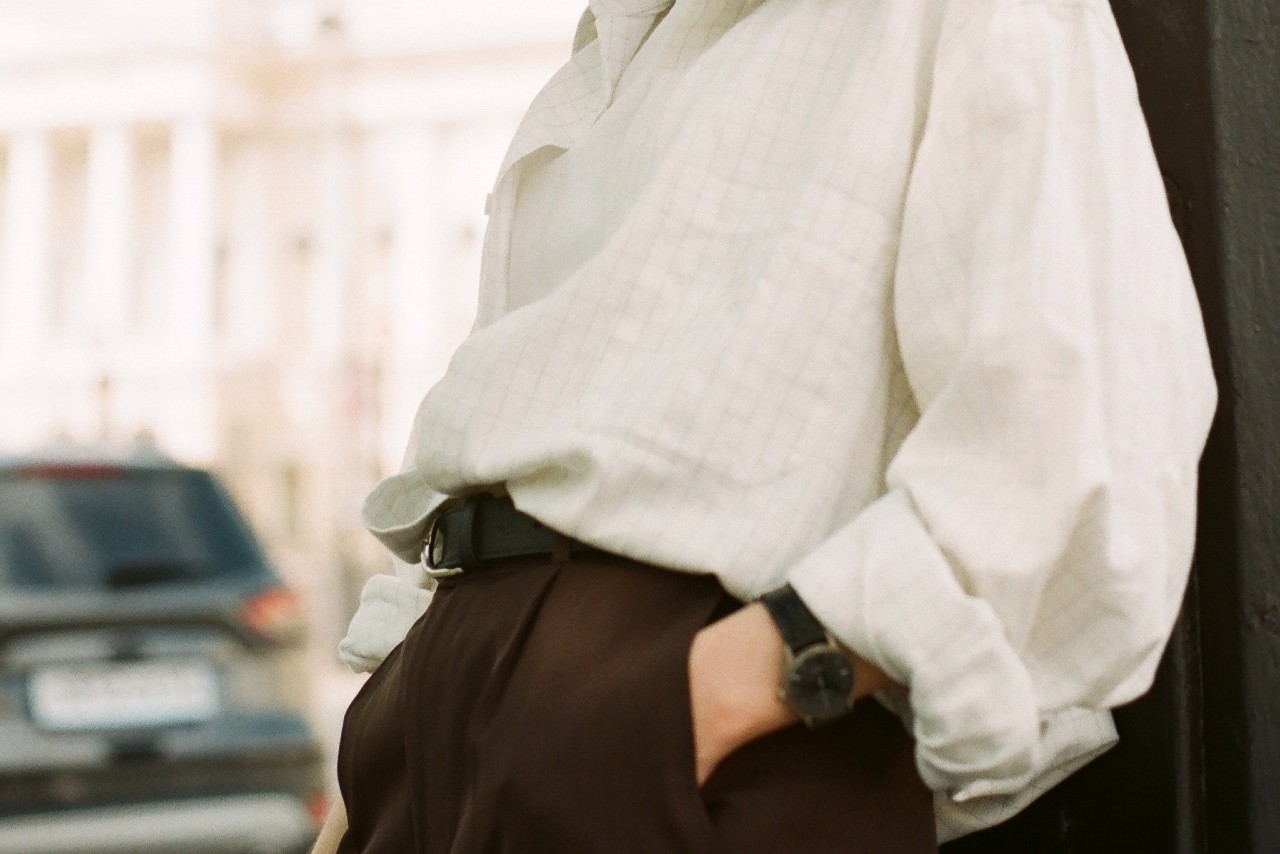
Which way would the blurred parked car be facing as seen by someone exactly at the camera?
facing away from the viewer

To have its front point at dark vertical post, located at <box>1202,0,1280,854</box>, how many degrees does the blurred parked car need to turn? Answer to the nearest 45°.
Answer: approximately 180°
